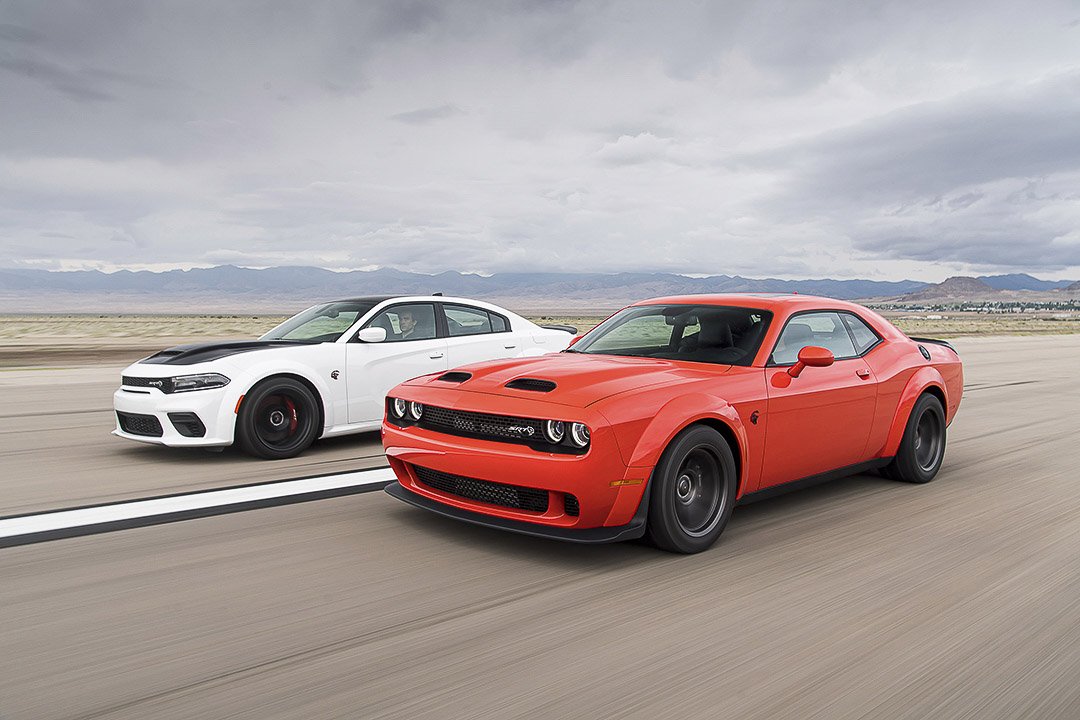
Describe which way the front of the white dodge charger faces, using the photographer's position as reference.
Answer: facing the viewer and to the left of the viewer

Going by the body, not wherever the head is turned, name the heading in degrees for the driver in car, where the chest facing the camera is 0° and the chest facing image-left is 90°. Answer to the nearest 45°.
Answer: approximately 45°

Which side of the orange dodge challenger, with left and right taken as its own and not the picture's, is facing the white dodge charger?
right

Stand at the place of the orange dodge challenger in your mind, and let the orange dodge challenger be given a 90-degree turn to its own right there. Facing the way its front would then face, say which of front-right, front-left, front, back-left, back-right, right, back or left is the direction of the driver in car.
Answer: front

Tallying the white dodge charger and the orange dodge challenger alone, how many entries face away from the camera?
0

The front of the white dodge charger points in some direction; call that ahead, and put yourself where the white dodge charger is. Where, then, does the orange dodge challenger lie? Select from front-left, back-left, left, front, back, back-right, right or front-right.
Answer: left

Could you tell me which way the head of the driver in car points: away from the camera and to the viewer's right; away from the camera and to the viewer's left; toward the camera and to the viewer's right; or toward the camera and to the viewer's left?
toward the camera and to the viewer's left
